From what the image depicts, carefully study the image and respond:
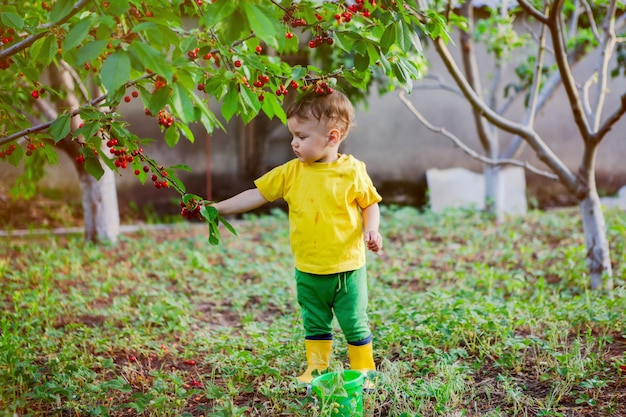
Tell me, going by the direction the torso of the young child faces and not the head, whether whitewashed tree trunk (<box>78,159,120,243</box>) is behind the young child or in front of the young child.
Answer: behind

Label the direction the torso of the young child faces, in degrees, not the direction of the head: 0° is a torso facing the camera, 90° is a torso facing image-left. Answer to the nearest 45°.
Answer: approximately 0°
